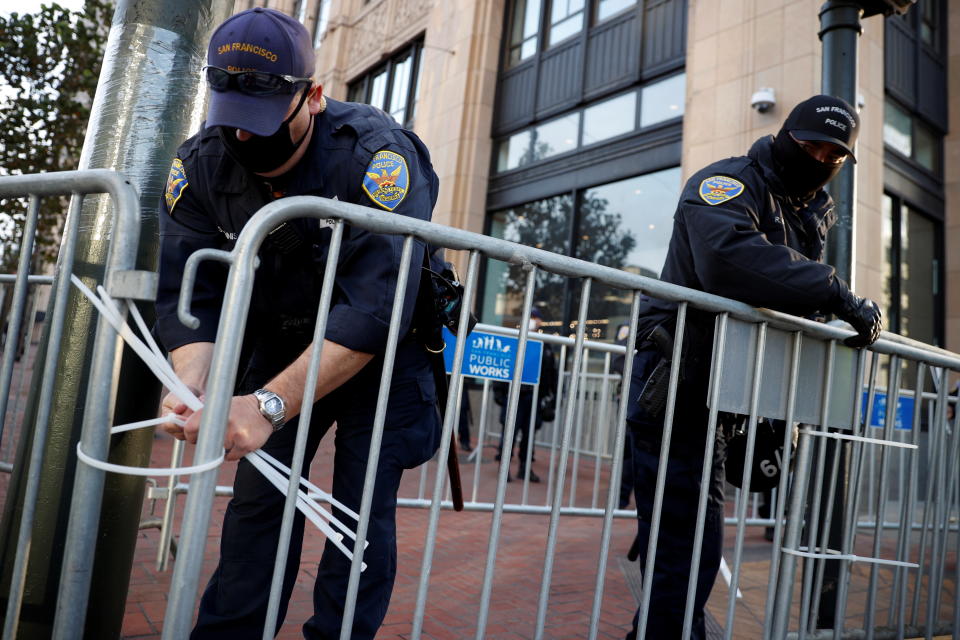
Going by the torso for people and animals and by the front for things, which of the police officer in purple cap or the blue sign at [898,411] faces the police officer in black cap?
the blue sign

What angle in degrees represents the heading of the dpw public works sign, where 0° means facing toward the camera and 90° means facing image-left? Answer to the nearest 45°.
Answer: approximately 0°

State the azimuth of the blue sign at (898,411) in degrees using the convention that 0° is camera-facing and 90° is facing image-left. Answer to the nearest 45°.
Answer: approximately 0°

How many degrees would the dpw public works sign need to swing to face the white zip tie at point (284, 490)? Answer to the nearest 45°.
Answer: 0° — it already faces it

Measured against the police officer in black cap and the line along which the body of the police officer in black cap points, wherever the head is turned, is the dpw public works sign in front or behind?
behind

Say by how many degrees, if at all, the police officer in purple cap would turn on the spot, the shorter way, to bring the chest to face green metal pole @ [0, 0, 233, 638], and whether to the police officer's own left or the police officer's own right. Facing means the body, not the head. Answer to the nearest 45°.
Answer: approximately 90° to the police officer's own right

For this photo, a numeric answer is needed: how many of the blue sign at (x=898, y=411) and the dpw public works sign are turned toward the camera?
2

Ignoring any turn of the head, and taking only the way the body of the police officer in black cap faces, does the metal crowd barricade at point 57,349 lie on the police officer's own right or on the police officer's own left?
on the police officer's own right
